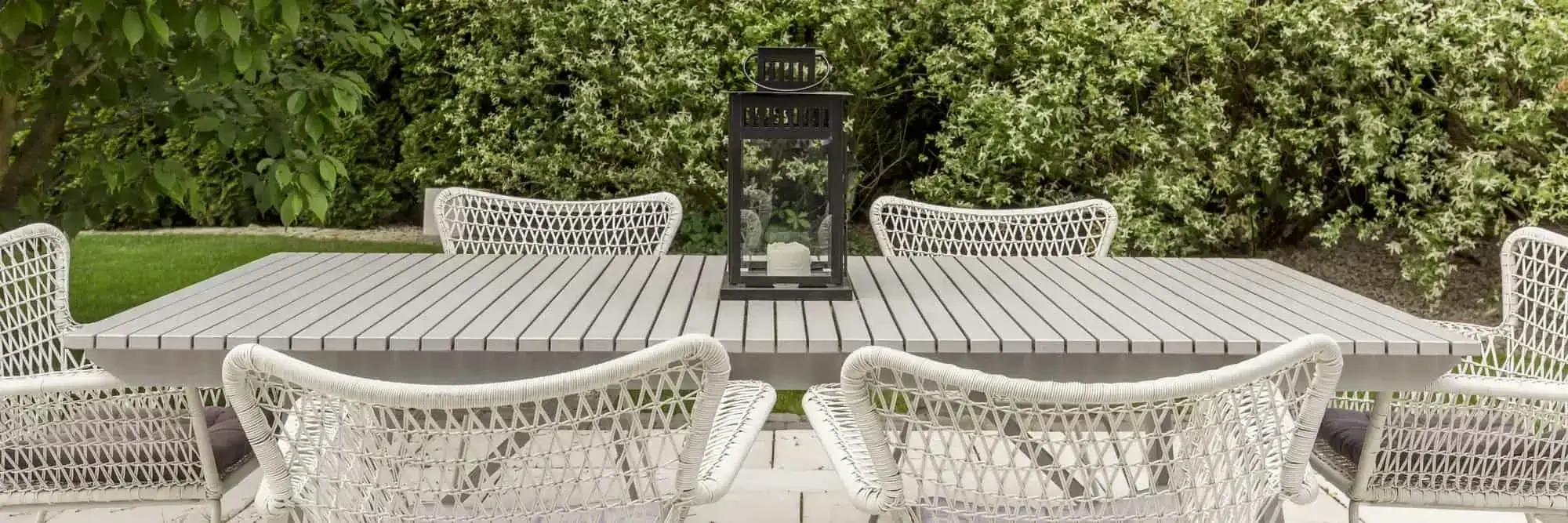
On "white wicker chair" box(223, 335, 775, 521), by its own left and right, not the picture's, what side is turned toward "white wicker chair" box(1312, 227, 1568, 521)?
right

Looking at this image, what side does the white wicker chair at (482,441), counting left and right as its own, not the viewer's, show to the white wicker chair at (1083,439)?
right

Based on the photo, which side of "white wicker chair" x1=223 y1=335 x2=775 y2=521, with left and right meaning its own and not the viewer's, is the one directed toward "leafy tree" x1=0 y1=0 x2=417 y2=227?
front

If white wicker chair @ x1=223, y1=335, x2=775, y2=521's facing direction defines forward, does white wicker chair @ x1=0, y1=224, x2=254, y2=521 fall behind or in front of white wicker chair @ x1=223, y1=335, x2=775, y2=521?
in front

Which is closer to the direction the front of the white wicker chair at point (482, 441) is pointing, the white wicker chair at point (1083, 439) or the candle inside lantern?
the candle inside lantern

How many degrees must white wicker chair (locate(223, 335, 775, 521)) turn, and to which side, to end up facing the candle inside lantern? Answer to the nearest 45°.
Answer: approximately 45° to its right

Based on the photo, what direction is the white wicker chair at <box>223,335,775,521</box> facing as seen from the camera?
away from the camera

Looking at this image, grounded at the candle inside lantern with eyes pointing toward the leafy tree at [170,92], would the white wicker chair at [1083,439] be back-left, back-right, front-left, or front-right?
back-left

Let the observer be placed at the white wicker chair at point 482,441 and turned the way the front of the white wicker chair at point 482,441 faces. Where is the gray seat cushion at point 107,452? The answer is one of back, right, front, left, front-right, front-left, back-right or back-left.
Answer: front-left

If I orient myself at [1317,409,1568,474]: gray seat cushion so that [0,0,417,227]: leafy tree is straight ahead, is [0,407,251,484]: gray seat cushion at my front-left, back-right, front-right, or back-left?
front-left

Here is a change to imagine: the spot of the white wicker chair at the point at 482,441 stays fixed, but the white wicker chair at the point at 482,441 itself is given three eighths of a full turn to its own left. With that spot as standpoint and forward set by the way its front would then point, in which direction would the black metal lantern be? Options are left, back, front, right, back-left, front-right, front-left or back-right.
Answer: back

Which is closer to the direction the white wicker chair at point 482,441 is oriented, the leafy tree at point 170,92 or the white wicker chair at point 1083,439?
the leafy tree

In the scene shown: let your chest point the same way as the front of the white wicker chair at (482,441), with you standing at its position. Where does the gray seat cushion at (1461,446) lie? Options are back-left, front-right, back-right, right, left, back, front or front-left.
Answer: right

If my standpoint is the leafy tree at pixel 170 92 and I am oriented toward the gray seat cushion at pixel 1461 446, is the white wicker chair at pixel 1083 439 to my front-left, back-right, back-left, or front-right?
front-right
